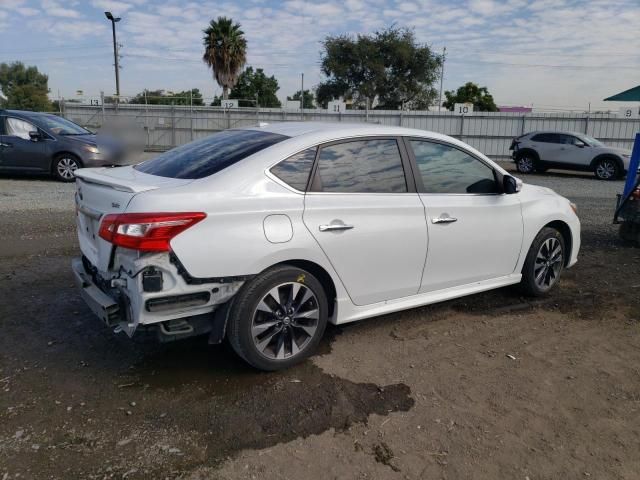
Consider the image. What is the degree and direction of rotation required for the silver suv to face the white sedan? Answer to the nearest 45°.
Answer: approximately 90° to its right

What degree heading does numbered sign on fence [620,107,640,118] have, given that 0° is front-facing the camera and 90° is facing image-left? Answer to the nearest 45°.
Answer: approximately 0°

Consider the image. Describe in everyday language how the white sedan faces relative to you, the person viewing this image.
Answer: facing away from the viewer and to the right of the viewer

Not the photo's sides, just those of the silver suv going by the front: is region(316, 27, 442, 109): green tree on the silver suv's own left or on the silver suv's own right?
on the silver suv's own left

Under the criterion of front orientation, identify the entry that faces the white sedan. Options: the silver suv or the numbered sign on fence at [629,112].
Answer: the numbered sign on fence

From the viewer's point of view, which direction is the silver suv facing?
to the viewer's right

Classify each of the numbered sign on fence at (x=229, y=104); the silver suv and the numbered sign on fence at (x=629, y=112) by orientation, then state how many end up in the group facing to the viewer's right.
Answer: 1

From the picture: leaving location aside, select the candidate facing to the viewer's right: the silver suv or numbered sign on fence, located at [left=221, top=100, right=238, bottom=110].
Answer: the silver suv

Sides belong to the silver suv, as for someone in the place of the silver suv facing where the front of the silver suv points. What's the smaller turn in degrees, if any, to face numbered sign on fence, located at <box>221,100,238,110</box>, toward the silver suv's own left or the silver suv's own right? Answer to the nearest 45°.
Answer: approximately 180°

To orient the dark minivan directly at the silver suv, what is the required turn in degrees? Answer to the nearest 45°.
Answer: approximately 45° to its left

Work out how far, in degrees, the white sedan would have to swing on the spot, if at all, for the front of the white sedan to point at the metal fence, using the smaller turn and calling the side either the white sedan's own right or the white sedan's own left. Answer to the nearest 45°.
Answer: approximately 45° to the white sedan's own left

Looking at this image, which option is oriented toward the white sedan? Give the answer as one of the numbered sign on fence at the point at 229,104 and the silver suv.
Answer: the numbered sign on fence

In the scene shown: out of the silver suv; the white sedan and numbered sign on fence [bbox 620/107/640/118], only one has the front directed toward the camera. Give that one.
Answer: the numbered sign on fence

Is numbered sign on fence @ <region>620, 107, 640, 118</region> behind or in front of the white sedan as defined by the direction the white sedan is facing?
in front

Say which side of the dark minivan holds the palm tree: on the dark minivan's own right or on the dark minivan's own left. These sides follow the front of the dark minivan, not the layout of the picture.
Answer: on the dark minivan's own left

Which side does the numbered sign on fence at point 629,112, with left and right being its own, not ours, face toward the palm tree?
right

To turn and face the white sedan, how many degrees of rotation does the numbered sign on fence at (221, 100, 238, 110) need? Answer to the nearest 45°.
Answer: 0° — it already faces it

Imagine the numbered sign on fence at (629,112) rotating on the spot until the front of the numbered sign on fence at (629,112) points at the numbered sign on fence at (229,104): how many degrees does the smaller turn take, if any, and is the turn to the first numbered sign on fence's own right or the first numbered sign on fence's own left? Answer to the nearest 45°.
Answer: approximately 90° to the first numbered sign on fence's own right
